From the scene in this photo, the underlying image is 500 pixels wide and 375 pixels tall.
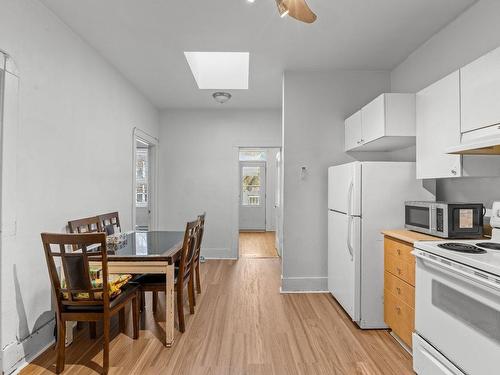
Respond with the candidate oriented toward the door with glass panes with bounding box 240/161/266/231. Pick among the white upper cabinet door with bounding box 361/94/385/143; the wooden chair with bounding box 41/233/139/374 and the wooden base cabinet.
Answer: the wooden chair

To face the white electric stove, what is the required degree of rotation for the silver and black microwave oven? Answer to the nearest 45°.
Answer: approximately 45° to its left

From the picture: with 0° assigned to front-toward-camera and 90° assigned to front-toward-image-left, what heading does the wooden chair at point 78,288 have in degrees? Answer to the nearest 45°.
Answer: approximately 225°

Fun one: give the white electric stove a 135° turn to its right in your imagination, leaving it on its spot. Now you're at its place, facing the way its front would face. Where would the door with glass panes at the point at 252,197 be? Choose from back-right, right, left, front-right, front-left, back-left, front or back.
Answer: front-left

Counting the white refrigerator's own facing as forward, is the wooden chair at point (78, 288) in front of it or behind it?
in front

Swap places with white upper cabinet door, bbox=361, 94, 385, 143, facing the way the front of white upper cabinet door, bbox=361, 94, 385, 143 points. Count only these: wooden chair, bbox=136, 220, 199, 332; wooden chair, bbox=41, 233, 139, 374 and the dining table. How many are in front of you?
3

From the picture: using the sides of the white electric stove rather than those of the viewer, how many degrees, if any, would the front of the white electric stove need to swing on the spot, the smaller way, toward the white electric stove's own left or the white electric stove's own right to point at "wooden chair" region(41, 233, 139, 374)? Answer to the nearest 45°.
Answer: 0° — it already faces it

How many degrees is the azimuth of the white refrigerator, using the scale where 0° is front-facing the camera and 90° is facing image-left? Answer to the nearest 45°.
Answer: approximately 45°

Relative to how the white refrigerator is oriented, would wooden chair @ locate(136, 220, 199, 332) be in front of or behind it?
in front

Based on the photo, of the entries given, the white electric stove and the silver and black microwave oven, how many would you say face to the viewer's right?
0
